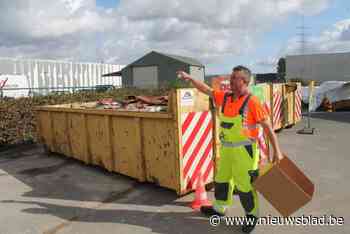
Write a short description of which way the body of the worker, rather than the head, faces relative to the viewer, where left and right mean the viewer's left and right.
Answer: facing the viewer and to the left of the viewer

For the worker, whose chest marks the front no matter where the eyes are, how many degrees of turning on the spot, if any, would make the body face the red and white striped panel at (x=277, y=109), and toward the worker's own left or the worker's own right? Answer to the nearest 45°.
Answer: approximately 135° to the worker's own right

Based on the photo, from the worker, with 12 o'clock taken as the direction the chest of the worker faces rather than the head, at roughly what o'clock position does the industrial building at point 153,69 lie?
The industrial building is roughly at 4 o'clock from the worker.

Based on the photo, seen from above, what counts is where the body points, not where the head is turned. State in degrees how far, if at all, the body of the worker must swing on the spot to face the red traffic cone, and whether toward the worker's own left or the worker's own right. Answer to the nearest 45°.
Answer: approximately 90° to the worker's own right

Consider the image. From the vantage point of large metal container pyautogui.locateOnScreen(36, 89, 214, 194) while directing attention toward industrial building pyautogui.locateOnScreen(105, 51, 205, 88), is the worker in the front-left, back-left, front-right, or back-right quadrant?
back-right

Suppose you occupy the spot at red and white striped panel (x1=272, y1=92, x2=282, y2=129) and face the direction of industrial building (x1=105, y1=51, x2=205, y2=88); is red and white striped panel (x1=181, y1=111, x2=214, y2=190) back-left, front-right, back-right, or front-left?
back-left

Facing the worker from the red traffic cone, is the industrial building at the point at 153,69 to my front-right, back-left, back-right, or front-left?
back-left

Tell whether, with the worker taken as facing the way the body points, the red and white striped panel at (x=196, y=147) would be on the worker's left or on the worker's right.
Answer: on the worker's right

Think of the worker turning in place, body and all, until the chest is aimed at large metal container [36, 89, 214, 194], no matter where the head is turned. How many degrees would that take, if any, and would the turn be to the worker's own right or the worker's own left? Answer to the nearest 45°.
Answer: approximately 90° to the worker's own right
